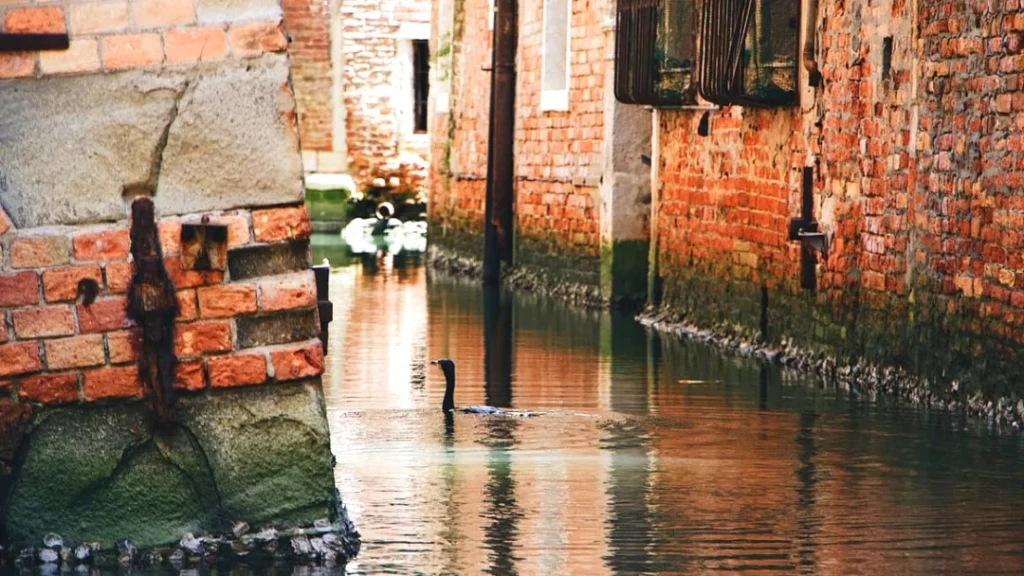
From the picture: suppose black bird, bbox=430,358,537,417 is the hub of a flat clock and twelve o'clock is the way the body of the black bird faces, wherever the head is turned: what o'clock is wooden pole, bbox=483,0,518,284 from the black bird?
The wooden pole is roughly at 3 o'clock from the black bird.

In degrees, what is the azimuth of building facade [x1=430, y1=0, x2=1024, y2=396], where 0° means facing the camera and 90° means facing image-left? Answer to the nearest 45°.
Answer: approximately 45°

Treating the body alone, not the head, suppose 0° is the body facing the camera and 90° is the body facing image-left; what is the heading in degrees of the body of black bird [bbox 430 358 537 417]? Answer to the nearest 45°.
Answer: approximately 90°

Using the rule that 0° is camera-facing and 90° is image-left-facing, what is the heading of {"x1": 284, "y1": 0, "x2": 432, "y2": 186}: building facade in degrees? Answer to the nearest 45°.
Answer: approximately 0°

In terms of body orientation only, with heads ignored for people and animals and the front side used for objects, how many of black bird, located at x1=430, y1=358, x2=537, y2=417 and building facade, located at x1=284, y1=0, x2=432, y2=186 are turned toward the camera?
1

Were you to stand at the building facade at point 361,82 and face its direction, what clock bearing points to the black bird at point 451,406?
The black bird is roughly at 12 o'clock from the building facade.

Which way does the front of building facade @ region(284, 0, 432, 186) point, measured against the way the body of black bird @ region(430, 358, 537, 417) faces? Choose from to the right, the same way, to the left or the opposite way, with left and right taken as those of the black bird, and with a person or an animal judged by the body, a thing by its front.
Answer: to the left

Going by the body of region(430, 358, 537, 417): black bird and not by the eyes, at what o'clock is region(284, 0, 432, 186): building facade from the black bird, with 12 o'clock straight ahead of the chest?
The building facade is roughly at 3 o'clock from the black bird.

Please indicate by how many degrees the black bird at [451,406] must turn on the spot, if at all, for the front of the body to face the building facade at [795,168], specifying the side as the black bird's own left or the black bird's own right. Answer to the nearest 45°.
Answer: approximately 135° to the black bird's own right

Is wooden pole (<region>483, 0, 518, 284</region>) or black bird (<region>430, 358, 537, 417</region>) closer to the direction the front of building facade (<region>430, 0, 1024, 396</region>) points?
the black bird
